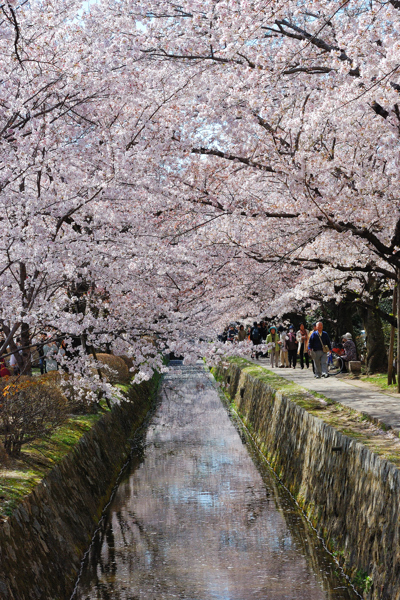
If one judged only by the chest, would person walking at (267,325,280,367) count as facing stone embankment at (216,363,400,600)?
yes

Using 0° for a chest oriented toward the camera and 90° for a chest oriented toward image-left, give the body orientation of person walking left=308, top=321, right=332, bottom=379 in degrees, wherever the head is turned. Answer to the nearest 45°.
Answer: approximately 0°

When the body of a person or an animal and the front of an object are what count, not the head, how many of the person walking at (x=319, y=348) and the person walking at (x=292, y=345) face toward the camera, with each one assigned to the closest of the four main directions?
2

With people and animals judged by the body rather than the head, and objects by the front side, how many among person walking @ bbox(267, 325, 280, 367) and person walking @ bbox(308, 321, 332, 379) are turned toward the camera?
2

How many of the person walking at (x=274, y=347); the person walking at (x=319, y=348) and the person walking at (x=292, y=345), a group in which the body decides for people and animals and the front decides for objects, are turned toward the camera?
3

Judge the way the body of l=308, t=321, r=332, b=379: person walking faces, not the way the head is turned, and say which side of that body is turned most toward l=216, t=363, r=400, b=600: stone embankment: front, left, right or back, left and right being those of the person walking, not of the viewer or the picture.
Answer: front
